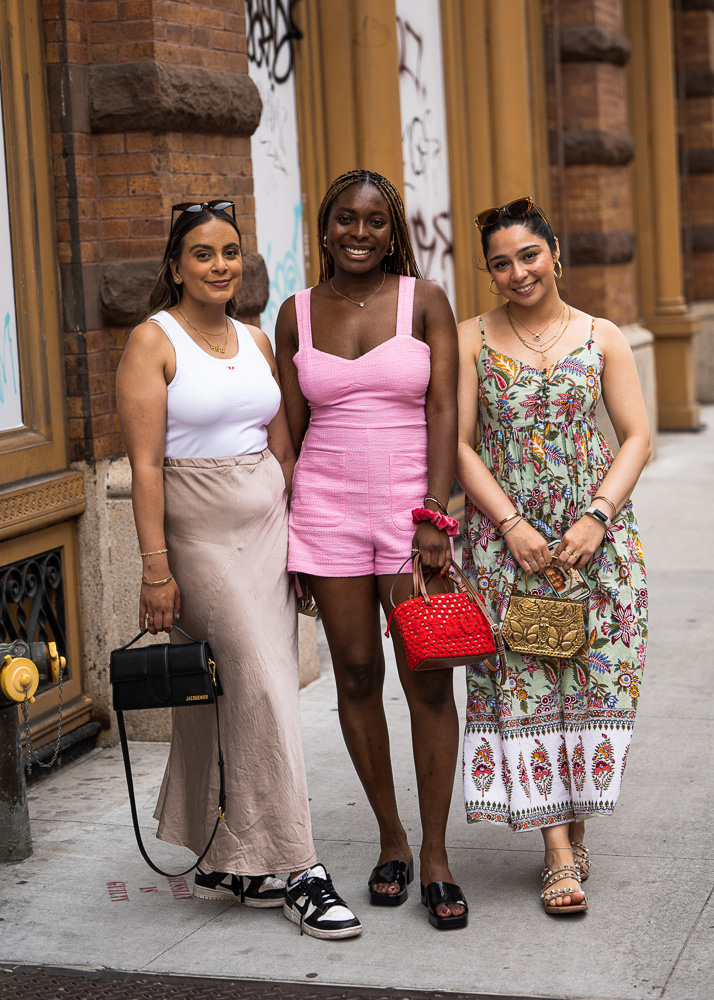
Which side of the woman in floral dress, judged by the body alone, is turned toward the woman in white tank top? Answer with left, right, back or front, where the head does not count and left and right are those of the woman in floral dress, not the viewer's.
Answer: right

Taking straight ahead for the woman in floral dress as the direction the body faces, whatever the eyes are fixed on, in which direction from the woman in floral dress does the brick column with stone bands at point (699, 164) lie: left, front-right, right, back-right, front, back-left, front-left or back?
back

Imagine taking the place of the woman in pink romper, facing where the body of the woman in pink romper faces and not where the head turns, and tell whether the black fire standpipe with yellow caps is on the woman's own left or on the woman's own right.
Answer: on the woman's own right

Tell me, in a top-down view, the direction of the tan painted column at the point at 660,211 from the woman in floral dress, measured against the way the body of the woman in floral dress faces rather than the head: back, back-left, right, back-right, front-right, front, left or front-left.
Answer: back

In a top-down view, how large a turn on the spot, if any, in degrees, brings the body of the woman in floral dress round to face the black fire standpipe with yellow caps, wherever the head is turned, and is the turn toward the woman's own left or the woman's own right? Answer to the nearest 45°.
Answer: approximately 90° to the woman's own right

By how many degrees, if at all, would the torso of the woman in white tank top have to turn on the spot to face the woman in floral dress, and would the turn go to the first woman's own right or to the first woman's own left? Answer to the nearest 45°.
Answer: approximately 45° to the first woman's own left

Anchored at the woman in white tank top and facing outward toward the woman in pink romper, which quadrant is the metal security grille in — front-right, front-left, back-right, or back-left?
back-left

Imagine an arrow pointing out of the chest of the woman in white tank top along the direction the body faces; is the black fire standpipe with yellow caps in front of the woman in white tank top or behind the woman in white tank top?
behind

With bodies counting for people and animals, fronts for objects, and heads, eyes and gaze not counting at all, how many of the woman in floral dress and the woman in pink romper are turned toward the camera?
2

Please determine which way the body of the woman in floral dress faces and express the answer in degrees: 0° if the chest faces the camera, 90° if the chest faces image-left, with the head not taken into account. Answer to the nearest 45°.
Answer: approximately 0°
